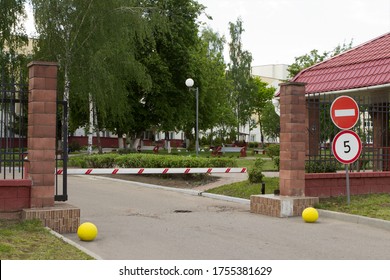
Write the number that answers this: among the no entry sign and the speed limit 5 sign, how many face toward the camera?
2

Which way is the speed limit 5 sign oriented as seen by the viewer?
toward the camera

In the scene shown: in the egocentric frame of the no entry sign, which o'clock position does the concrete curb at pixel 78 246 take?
The concrete curb is roughly at 1 o'clock from the no entry sign.

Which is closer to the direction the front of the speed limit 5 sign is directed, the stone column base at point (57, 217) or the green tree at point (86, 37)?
the stone column base

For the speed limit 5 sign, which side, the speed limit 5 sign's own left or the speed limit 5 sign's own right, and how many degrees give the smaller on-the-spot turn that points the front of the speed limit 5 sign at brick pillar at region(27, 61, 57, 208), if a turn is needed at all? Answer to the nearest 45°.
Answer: approximately 45° to the speed limit 5 sign's own right

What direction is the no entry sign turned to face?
toward the camera

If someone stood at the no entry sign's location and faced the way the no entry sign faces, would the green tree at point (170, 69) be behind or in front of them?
behind

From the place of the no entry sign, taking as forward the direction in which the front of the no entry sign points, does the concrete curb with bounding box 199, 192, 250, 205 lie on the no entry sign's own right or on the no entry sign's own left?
on the no entry sign's own right

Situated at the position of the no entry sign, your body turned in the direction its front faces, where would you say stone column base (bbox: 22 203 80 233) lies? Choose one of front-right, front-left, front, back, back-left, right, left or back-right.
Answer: front-right

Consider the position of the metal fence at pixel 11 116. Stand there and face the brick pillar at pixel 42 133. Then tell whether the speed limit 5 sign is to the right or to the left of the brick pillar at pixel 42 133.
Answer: left
